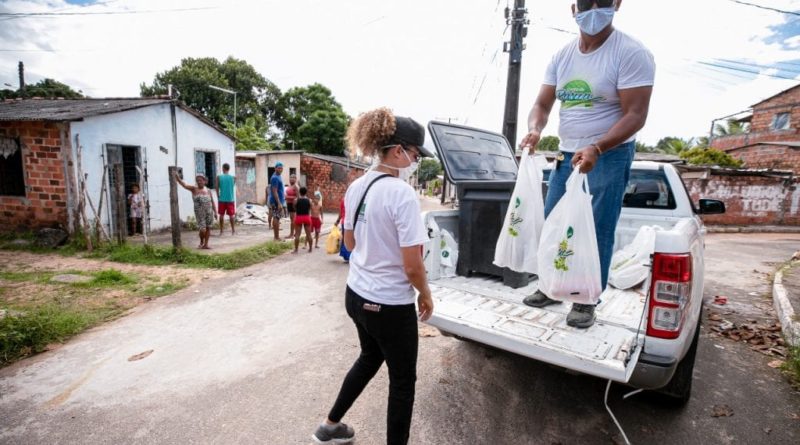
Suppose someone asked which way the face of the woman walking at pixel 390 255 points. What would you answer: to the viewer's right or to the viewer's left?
to the viewer's right

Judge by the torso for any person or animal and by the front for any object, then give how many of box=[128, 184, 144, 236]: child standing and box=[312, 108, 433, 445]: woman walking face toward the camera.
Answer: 1

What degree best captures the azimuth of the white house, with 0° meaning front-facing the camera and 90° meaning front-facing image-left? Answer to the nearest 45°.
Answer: approximately 315°

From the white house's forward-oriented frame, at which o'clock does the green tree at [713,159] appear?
The green tree is roughly at 11 o'clock from the white house.

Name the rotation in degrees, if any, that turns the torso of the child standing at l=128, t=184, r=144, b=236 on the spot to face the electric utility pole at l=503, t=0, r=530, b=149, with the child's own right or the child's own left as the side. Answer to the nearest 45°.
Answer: approximately 45° to the child's own left

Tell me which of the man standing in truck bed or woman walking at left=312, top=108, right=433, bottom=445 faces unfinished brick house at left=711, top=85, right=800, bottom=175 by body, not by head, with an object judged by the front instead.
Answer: the woman walking

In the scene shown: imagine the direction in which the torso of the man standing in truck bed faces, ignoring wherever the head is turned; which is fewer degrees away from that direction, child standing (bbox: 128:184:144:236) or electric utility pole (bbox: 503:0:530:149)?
the child standing

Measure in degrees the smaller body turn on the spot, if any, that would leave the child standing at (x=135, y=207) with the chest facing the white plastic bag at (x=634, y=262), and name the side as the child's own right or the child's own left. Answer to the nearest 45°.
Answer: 0° — they already face it

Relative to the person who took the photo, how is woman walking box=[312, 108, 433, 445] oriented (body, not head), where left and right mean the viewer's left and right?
facing away from the viewer and to the right of the viewer

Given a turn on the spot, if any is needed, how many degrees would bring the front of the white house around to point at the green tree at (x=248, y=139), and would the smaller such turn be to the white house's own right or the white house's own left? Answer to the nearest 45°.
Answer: approximately 90° to the white house's own left
